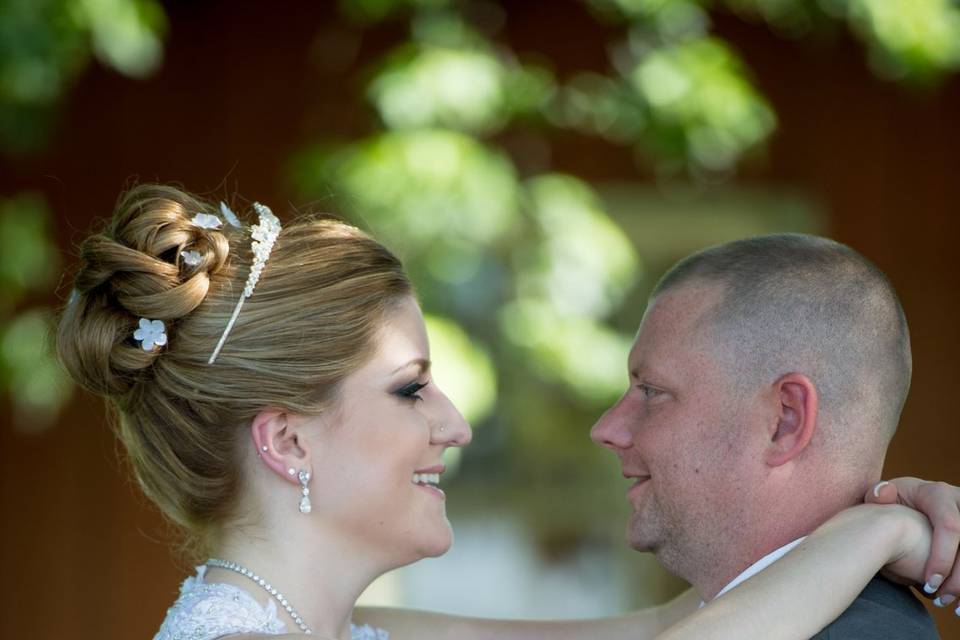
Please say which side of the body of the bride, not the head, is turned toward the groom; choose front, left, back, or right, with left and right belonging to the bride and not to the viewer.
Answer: front

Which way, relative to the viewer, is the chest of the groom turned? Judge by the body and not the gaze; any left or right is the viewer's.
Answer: facing to the left of the viewer

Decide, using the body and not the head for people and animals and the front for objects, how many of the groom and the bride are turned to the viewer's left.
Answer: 1

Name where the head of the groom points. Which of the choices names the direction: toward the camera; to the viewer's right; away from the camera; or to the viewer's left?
to the viewer's left

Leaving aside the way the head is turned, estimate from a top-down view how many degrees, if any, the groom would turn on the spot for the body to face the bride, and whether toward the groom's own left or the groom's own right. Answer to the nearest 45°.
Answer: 0° — they already face them

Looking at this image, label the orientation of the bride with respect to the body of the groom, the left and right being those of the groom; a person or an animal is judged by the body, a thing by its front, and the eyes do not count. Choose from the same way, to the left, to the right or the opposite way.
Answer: the opposite way

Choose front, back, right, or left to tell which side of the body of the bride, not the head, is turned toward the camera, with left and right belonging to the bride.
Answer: right

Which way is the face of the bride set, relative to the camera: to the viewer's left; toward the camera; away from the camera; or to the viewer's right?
to the viewer's right
